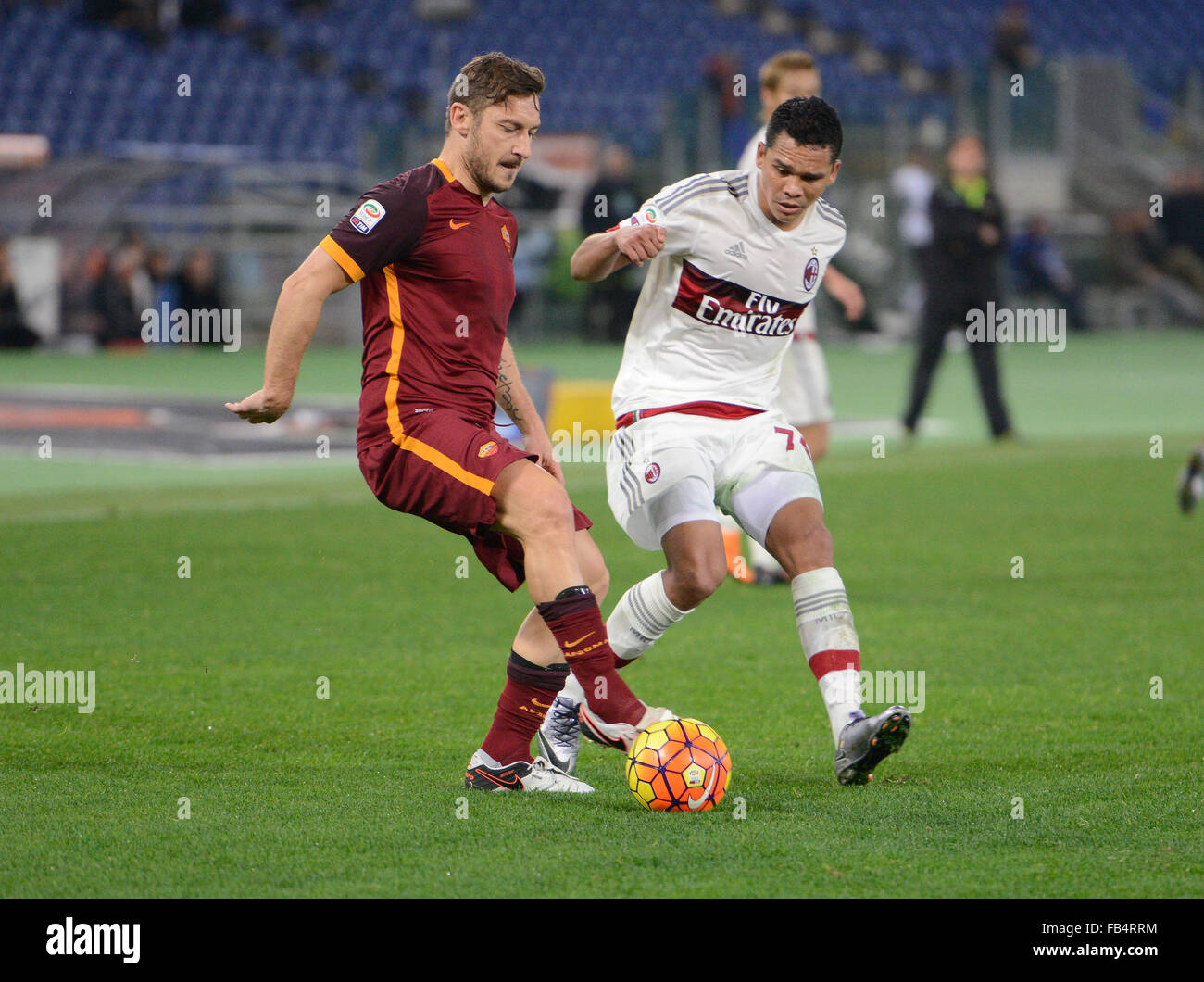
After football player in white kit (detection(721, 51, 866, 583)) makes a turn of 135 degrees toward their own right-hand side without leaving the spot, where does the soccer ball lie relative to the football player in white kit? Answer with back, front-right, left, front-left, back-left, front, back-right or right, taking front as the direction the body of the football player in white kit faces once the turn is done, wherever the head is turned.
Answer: left

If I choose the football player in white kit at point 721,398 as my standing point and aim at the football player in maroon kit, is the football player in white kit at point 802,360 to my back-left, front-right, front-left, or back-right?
back-right

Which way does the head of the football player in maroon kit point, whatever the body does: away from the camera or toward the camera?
toward the camera

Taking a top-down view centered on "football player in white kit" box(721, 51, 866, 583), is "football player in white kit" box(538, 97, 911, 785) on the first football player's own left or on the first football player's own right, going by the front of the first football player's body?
on the first football player's own right

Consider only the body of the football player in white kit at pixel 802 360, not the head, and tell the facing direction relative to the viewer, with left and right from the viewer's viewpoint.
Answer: facing the viewer and to the right of the viewer

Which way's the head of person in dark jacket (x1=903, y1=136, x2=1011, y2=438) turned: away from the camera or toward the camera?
toward the camera

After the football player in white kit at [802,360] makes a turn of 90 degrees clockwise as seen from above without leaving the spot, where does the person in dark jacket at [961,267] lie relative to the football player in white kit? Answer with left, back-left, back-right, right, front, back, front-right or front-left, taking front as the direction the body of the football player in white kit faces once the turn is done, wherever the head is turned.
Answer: back-right

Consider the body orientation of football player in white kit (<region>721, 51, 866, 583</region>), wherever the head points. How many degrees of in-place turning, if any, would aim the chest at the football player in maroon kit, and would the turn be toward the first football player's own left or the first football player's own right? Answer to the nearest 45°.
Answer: approximately 45° to the first football player's own right

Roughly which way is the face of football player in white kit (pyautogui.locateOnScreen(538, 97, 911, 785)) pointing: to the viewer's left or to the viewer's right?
to the viewer's left

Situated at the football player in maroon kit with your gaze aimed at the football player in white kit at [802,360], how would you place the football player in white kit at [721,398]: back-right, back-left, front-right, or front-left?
front-right
